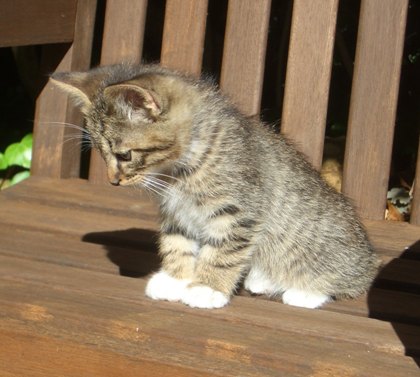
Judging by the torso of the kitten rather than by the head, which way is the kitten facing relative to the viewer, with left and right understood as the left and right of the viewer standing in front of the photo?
facing the viewer and to the left of the viewer

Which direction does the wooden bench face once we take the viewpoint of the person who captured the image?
facing the viewer
